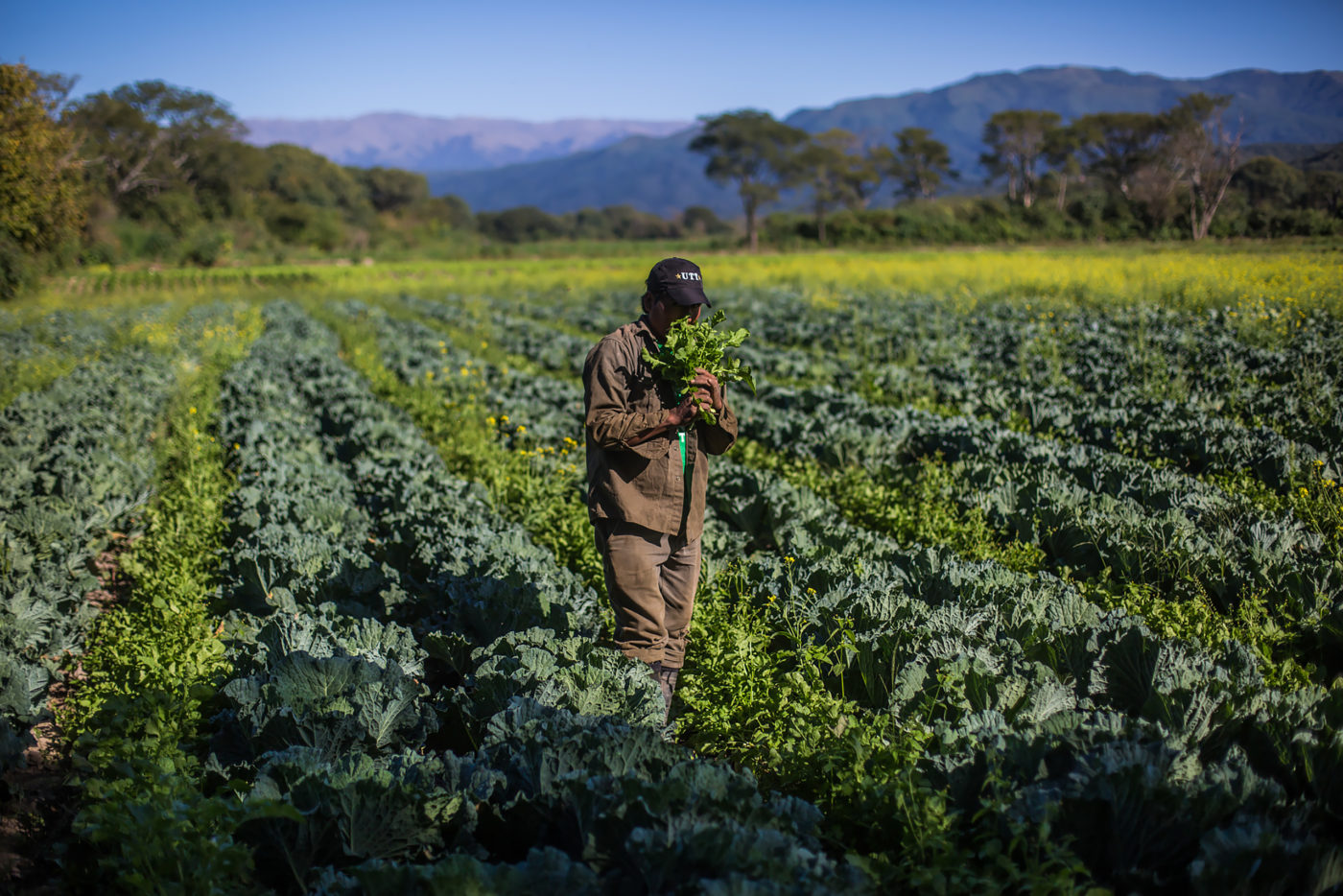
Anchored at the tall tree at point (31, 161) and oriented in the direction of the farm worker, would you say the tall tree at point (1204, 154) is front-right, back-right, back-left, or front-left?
front-left

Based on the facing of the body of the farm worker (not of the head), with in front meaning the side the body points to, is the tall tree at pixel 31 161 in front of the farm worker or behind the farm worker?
behind

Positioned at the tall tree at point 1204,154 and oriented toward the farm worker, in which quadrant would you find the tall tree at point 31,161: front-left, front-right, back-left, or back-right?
front-right

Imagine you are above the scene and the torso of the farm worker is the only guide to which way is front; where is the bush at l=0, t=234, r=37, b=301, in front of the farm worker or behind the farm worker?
behind

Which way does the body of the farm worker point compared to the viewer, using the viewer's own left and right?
facing the viewer and to the right of the viewer

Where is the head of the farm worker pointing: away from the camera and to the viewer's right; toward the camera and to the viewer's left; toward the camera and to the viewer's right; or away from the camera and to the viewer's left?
toward the camera and to the viewer's right

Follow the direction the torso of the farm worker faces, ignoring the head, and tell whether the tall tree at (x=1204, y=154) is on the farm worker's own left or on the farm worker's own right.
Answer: on the farm worker's own left
